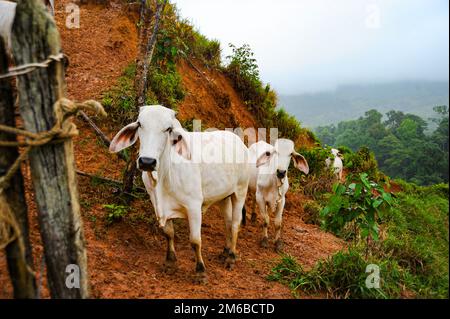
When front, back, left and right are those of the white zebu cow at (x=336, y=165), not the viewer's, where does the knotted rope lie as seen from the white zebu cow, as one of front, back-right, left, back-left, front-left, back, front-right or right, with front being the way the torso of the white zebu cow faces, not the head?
front

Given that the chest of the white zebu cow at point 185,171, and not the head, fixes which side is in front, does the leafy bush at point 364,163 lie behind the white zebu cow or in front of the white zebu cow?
behind

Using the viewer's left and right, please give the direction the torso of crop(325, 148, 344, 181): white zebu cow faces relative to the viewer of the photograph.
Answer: facing the viewer

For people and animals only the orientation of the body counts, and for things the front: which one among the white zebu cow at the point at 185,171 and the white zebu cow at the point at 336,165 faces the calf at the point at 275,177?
the white zebu cow at the point at 336,165

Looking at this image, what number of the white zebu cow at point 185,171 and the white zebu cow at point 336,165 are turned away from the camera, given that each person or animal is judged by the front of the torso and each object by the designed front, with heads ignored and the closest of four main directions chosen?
0

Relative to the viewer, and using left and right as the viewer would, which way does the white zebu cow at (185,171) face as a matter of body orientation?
facing the viewer and to the left of the viewer

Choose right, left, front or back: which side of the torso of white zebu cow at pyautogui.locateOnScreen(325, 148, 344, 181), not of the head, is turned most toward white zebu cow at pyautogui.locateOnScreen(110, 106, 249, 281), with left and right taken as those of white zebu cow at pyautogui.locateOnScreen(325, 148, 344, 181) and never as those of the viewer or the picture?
front

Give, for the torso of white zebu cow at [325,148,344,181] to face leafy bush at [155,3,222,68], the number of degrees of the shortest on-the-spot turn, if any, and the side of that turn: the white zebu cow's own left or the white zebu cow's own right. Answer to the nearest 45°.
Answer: approximately 45° to the white zebu cow's own right

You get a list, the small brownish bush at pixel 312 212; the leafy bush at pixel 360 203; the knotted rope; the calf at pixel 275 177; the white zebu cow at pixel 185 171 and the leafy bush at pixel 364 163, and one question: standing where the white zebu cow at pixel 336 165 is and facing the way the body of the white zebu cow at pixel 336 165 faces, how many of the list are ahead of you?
5
